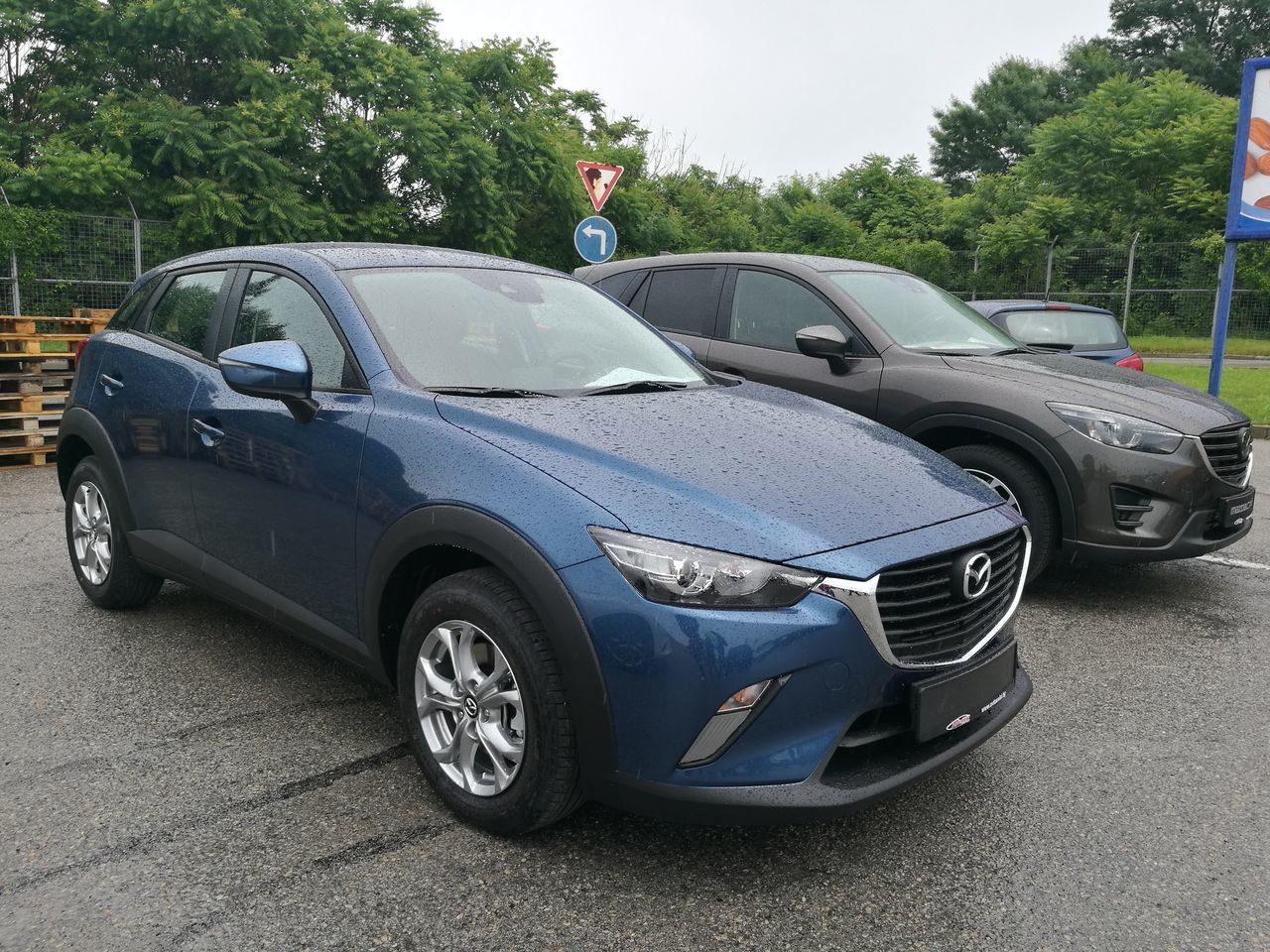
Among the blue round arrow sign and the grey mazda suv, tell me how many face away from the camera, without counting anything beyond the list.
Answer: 0

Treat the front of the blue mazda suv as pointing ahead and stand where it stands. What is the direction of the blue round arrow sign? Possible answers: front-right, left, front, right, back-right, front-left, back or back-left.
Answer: back-left

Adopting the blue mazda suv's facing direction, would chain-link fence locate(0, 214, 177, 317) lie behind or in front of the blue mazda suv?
behind

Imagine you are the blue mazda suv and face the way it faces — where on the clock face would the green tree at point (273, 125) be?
The green tree is roughly at 7 o'clock from the blue mazda suv.

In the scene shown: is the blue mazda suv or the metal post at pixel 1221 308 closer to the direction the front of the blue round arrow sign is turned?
the blue mazda suv

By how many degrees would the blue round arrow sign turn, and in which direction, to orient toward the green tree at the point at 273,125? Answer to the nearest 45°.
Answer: approximately 135° to its right

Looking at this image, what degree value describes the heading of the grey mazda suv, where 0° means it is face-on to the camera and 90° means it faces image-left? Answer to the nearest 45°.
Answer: approximately 315°

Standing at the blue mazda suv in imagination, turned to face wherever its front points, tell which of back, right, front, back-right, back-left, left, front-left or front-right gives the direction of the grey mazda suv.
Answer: left

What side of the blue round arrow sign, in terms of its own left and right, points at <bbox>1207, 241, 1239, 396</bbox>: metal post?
left

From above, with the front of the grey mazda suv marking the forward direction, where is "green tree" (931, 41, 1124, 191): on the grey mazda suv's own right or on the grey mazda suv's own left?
on the grey mazda suv's own left

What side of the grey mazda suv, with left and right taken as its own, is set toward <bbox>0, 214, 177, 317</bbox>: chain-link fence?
back

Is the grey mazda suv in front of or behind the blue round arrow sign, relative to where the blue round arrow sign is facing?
in front
